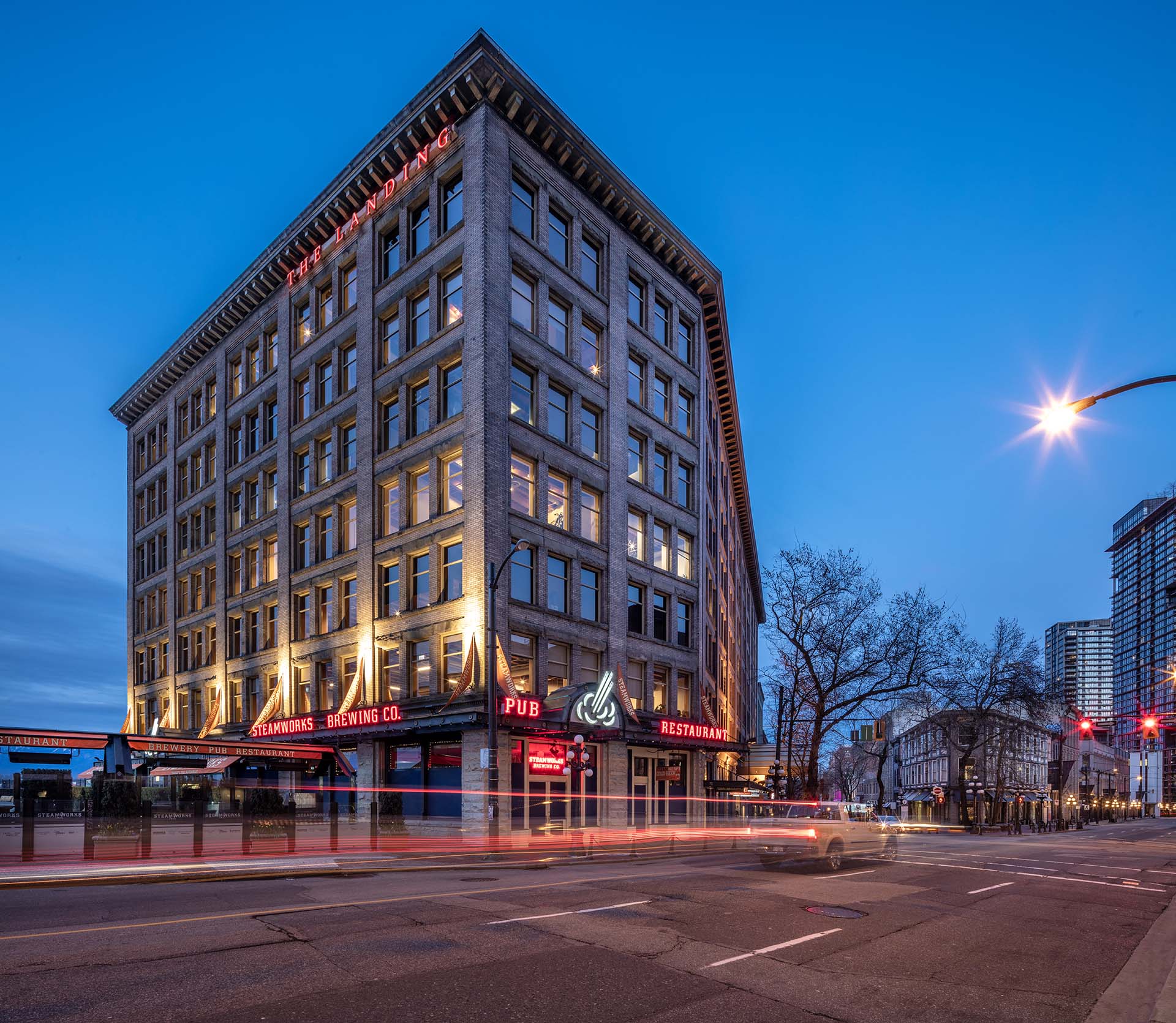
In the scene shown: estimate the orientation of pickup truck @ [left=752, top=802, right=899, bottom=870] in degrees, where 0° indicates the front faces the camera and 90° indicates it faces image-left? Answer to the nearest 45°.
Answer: approximately 225°

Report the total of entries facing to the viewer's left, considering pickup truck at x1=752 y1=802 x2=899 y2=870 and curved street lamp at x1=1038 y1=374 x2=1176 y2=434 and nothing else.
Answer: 1

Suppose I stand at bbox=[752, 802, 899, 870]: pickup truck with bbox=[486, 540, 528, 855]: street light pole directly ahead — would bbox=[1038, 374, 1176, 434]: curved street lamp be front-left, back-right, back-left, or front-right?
back-left

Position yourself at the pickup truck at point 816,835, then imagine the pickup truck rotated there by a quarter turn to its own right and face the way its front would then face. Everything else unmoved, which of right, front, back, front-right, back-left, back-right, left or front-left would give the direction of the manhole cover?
front-right

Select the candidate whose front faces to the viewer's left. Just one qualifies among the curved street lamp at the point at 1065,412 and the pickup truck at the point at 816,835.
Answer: the curved street lamp

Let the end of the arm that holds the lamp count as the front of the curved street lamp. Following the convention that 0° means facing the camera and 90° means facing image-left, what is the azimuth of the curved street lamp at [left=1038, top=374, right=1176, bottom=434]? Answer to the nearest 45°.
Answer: approximately 90°

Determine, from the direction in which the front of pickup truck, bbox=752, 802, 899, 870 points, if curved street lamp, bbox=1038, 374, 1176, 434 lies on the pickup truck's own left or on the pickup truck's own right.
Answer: on the pickup truck's own right
